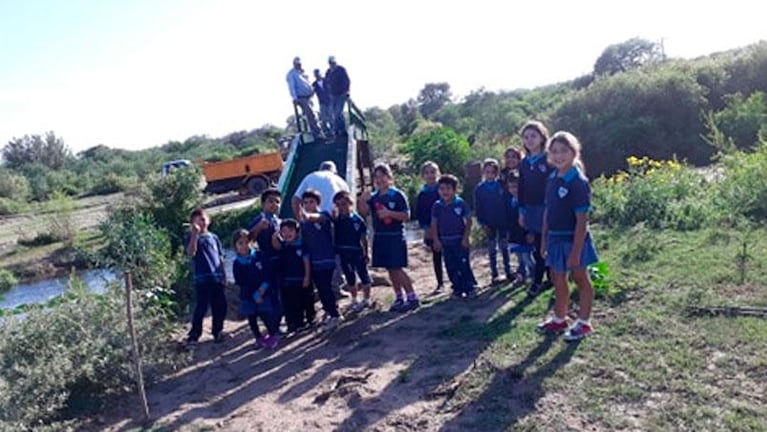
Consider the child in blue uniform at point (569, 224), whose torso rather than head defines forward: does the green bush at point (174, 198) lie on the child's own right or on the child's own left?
on the child's own right

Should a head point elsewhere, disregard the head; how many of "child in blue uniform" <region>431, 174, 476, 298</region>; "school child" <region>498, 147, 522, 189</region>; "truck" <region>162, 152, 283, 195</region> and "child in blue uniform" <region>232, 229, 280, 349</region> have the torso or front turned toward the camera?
3

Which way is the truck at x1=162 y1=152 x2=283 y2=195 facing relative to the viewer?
to the viewer's left

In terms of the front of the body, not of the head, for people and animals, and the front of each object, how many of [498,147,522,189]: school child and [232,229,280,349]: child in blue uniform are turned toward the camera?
2

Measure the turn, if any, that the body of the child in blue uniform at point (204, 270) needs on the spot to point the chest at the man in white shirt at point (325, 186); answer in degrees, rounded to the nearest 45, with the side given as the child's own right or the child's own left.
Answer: approximately 90° to the child's own left

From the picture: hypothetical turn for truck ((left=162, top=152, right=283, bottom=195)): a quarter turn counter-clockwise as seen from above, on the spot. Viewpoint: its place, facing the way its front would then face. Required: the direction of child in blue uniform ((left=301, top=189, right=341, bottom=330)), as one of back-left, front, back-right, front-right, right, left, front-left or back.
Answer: front

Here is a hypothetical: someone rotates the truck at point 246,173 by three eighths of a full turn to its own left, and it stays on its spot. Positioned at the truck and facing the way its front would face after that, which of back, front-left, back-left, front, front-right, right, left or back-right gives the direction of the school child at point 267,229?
front-right

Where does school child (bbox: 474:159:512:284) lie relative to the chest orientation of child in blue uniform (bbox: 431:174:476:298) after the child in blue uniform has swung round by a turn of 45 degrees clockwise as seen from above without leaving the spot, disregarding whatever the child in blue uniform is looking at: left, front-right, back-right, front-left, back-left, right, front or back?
back

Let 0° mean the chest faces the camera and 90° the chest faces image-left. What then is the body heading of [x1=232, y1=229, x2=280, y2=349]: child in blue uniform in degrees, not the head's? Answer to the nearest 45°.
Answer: approximately 0°

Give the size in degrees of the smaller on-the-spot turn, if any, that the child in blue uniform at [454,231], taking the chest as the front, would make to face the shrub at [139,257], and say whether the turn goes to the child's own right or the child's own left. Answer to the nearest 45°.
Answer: approximately 45° to the child's own right

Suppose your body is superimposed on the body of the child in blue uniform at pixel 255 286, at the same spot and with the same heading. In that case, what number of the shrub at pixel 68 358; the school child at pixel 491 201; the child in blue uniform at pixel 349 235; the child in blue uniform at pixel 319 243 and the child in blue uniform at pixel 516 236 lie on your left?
4
